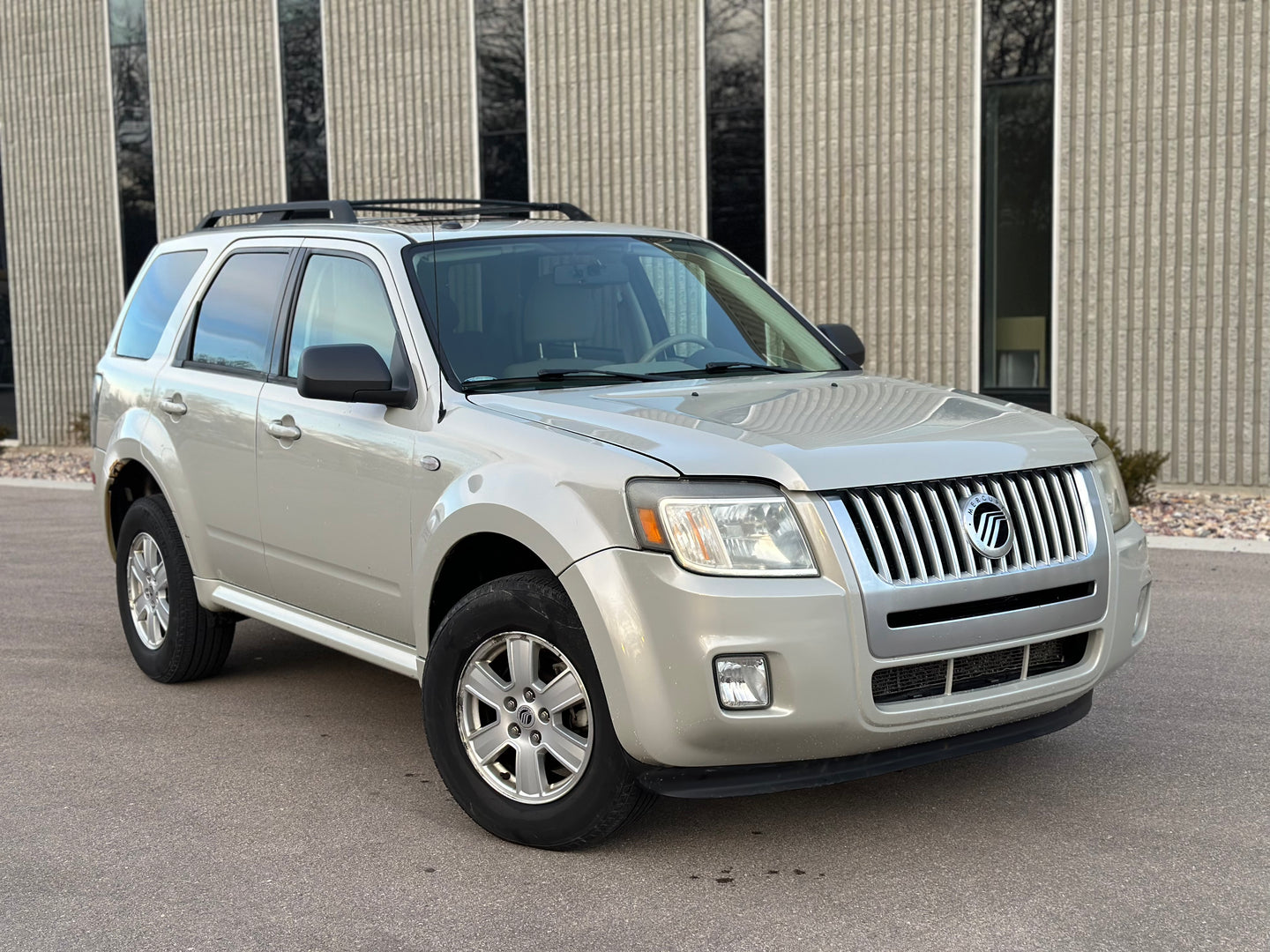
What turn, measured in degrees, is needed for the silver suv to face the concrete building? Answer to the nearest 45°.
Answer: approximately 135° to its left

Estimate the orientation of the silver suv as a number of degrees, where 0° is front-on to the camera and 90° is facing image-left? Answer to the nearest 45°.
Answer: approximately 315°

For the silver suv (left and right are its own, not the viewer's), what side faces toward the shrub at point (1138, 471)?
left

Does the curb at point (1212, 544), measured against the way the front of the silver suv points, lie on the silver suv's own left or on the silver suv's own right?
on the silver suv's own left

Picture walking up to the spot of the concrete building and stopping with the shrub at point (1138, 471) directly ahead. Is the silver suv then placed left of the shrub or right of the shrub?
right

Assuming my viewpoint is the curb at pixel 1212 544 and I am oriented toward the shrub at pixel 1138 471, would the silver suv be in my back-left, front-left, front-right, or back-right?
back-left

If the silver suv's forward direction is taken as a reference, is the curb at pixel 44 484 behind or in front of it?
behind
